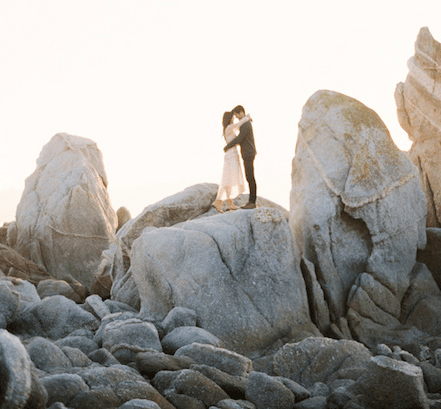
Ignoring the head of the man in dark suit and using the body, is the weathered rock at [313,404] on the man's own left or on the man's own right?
on the man's own left

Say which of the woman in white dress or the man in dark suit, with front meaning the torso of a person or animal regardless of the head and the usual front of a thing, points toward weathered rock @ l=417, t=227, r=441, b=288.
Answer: the woman in white dress

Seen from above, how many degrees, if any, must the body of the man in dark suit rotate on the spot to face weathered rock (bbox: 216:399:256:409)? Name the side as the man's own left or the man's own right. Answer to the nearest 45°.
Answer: approximately 90° to the man's own left

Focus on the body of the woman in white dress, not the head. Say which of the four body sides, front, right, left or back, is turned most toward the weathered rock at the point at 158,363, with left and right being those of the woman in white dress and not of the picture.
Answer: right

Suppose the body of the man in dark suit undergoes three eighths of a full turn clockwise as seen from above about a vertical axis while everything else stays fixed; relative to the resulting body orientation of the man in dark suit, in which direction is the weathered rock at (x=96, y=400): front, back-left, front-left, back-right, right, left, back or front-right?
back-right

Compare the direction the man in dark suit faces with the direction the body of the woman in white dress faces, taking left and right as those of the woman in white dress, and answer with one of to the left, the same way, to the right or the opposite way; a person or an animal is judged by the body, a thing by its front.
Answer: the opposite way

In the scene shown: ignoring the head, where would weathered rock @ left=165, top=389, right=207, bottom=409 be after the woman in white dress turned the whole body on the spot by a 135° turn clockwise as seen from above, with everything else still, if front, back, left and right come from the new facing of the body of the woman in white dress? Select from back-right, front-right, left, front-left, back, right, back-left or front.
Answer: front-left

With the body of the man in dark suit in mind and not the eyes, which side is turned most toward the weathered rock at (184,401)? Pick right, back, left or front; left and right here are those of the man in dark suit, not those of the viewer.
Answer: left

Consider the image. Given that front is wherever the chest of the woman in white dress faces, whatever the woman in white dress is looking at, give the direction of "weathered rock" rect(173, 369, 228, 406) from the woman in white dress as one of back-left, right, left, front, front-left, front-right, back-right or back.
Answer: right

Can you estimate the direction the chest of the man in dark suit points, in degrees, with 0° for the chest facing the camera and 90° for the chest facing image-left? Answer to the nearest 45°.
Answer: approximately 90°

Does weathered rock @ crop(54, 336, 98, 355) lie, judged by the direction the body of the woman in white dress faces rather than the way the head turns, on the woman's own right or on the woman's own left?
on the woman's own right

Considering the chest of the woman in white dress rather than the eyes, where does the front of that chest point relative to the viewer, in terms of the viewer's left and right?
facing to the right of the viewer

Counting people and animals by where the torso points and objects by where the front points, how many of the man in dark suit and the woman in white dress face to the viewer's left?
1

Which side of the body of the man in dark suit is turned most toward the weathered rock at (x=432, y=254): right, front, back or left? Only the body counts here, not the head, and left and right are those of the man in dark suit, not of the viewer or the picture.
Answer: back
